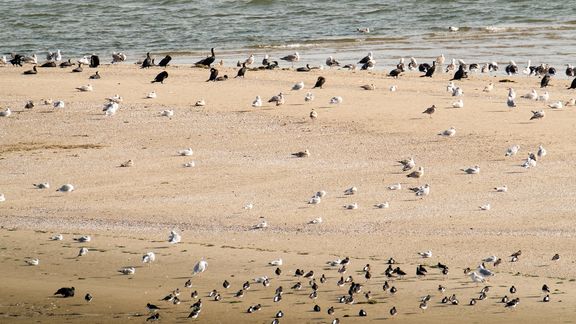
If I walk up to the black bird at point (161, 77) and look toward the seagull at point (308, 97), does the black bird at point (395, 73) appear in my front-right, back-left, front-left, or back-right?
front-left

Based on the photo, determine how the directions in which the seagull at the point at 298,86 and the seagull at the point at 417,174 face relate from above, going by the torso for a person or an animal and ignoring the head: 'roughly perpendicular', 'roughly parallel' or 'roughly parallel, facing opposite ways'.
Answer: roughly parallel

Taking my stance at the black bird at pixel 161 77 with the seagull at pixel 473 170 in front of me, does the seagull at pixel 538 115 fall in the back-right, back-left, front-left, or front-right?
front-left

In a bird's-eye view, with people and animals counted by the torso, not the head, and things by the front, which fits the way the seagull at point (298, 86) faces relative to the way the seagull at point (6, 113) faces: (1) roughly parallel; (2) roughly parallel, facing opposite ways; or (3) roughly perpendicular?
roughly parallel

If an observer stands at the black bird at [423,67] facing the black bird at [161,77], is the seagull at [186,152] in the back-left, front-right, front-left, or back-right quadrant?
front-left

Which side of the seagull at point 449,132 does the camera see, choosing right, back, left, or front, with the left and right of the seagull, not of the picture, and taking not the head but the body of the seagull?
right

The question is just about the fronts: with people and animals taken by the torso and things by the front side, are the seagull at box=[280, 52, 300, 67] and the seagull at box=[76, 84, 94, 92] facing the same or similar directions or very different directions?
same or similar directions
